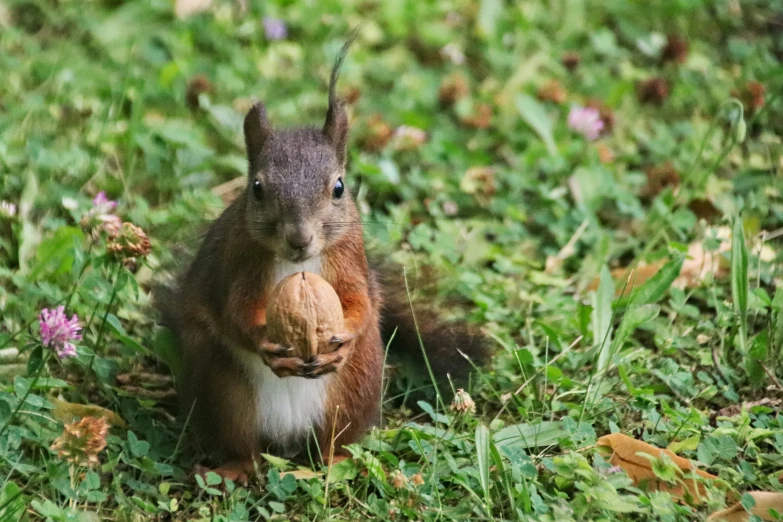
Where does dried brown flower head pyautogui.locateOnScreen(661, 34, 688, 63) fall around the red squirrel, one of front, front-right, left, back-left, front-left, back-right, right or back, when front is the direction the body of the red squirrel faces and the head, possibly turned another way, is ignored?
back-left

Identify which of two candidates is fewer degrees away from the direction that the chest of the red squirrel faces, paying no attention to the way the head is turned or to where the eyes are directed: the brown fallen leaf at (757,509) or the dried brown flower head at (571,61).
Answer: the brown fallen leaf

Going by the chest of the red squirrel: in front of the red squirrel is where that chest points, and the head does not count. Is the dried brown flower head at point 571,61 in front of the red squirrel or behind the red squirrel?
behind

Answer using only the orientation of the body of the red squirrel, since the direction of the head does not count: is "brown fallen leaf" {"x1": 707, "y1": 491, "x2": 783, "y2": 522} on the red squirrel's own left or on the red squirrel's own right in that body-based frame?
on the red squirrel's own left

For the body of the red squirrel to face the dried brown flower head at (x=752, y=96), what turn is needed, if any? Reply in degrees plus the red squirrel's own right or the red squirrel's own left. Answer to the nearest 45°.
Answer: approximately 135° to the red squirrel's own left

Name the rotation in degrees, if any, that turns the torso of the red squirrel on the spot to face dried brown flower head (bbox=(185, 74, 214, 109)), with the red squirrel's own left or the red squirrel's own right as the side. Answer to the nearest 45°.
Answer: approximately 180°

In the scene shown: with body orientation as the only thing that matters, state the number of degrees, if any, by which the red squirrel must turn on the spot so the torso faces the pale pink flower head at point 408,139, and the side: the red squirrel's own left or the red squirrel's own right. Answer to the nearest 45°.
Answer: approximately 180°

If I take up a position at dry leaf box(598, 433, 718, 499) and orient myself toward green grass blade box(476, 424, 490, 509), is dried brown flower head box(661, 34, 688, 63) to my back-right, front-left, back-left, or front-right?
back-right

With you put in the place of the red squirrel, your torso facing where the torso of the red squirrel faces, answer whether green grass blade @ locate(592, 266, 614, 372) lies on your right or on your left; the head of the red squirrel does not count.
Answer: on your left

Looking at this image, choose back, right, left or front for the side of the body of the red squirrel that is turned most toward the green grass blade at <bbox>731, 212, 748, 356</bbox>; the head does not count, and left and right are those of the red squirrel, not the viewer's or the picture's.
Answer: left

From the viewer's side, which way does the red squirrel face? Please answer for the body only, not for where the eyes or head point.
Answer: toward the camera
